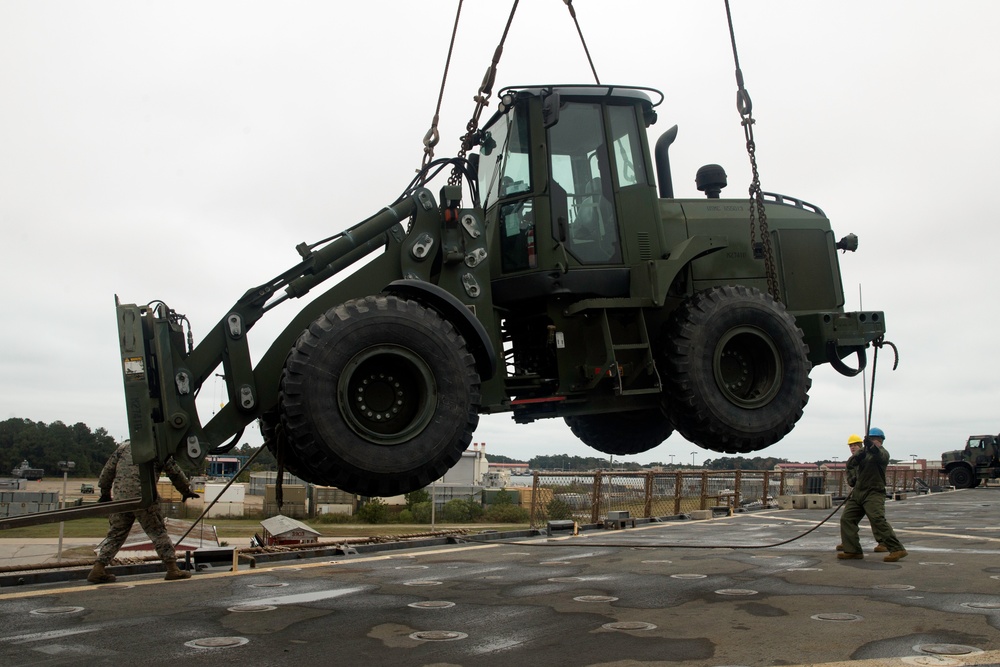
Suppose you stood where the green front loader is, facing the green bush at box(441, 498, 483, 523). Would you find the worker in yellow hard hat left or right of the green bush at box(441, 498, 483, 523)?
right

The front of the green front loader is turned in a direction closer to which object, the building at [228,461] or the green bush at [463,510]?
the building

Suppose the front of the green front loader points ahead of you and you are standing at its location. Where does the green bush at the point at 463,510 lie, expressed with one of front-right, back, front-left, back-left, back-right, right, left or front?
back-right

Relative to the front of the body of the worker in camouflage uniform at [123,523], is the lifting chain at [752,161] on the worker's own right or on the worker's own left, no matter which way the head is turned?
on the worker's own right

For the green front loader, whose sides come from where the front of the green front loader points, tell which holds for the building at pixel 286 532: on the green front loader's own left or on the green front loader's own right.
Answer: on the green front loader's own right

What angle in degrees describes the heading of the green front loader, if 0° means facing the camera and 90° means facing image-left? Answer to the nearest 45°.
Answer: approximately 45°

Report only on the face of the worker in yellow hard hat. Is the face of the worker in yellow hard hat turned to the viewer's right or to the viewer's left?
to the viewer's left

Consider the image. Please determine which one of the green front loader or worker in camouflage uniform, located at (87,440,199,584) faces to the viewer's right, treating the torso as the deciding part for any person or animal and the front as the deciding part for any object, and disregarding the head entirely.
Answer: the worker in camouflage uniform

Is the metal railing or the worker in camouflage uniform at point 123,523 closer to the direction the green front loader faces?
the worker in camouflage uniform

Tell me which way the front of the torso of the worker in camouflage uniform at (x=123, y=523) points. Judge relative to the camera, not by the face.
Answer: to the viewer's right

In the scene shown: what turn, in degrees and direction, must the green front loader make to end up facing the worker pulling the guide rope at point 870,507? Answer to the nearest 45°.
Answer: approximately 180°
